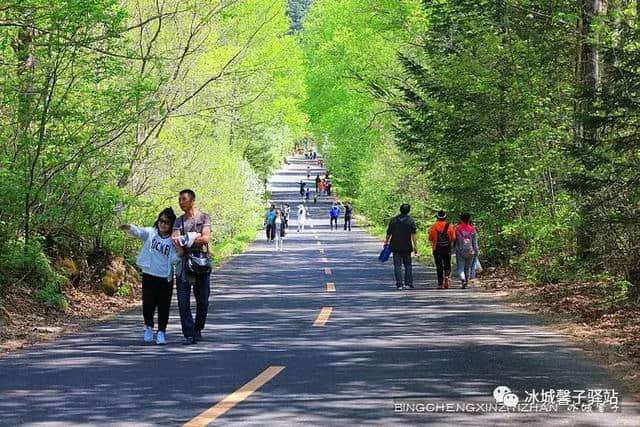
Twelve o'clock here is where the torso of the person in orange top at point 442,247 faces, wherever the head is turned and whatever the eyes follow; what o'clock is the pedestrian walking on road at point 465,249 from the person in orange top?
The pedestrian walking on road is roughly at 2 o'clock from the person in orange top.

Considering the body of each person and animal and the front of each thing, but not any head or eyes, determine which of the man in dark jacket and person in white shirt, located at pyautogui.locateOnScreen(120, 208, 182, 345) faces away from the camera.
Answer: the man in dark jacket

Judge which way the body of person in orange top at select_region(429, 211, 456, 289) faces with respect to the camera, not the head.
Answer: away from the camera

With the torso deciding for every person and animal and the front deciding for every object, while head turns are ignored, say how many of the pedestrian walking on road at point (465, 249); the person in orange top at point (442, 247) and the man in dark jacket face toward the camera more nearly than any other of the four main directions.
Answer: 0

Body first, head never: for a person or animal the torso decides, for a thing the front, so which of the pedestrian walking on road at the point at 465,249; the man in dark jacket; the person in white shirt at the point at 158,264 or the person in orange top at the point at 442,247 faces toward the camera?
the person in white shirt

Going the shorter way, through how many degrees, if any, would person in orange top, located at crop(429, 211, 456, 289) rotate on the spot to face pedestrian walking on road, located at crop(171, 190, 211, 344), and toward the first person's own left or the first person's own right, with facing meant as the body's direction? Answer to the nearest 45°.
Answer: approximately 180°

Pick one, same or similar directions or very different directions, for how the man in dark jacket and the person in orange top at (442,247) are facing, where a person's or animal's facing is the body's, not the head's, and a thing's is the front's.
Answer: same or similar directions

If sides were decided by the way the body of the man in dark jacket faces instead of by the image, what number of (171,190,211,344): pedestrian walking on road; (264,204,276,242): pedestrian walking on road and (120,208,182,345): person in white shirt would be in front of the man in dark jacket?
1

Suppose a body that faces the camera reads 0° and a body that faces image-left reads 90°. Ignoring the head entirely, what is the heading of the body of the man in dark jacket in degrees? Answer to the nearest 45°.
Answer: approximately 180°

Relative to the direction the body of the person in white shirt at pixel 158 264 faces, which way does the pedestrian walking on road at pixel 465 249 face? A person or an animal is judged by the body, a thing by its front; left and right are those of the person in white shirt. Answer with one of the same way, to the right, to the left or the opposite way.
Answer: the opposite way

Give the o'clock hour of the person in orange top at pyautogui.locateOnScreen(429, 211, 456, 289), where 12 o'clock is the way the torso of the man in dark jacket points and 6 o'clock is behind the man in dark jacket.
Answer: The person in orange top is roughly at 2 o'clock from the man in dark jacket.

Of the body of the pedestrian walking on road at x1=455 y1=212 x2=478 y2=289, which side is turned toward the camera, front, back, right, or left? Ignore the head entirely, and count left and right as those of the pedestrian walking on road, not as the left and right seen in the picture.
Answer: back
